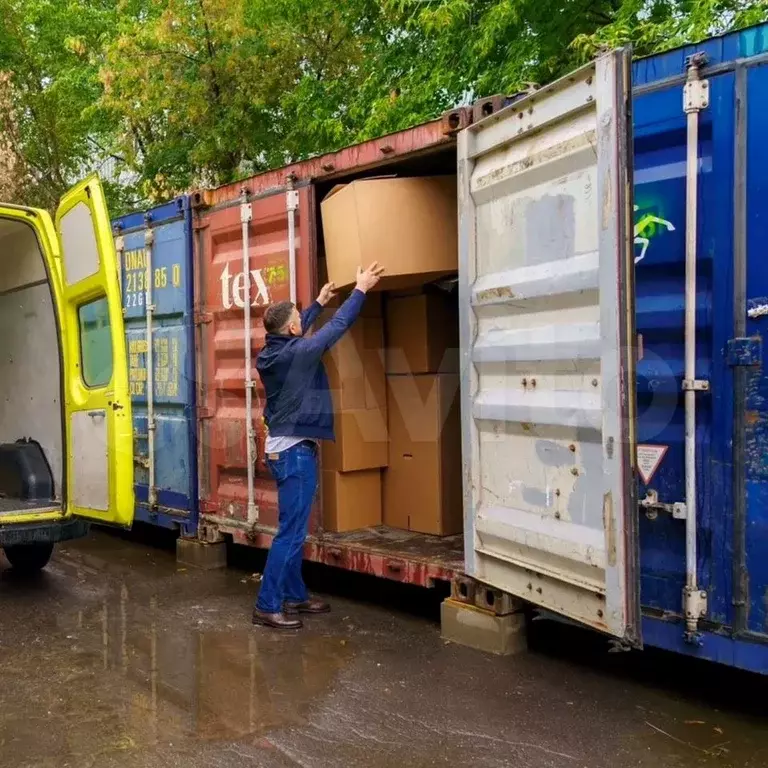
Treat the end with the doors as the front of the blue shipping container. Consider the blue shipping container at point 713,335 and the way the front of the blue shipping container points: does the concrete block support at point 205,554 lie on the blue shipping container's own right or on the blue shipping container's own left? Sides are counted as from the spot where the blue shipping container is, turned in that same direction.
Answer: on the blue shipping container's own right

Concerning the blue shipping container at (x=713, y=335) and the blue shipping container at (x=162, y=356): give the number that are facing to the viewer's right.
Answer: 0

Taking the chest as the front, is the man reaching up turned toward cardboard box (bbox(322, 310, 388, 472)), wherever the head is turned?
yes

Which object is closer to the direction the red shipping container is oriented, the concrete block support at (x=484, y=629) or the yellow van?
the yellow van

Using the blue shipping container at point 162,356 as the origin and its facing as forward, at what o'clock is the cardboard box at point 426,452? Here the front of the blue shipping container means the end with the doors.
The cardboard box is roughly at 9 o'clock from the blue shipping container.

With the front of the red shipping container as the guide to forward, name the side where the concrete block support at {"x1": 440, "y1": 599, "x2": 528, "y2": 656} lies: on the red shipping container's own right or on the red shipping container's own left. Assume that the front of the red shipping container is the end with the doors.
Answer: on the red shipping container's own left

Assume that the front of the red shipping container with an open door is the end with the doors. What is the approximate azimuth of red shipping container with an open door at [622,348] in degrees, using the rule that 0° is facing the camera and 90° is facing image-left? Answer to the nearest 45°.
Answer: approximately 45°

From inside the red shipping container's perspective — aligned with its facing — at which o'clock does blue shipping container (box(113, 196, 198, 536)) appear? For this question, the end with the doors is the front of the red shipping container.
The blue shipping container is roughly at 3 o'clock from the red shipping container.

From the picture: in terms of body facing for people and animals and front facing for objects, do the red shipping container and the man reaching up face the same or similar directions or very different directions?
very different directions

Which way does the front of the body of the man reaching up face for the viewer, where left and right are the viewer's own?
facing away from the viewer and to the right of the viewer

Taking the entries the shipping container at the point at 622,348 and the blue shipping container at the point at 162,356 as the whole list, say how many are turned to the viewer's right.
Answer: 0

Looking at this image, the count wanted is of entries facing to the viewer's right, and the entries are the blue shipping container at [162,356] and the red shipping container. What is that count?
0

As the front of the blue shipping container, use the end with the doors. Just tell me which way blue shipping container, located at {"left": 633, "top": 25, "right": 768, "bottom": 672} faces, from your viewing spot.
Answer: facing the viewer and to the left of the viewer

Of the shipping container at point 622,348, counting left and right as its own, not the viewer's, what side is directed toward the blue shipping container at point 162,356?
right

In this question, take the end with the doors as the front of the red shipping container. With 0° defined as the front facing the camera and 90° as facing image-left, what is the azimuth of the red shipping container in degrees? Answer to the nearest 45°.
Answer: approximately 45°

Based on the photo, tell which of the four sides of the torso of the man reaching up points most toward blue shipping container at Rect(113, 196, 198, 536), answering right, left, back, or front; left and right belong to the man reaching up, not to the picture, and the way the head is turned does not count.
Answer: left
